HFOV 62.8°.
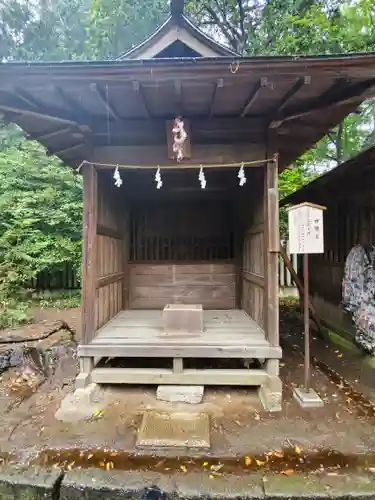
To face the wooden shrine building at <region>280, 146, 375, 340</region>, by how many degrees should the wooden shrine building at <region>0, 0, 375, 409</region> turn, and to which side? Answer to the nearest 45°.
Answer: approximately 135° to its left

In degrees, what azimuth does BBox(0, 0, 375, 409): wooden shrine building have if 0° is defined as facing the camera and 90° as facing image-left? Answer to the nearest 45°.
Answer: approximately 0°

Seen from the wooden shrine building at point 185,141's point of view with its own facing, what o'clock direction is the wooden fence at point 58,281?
The wooden fence is roughly at 5 o'clock from the wooden shrine building.

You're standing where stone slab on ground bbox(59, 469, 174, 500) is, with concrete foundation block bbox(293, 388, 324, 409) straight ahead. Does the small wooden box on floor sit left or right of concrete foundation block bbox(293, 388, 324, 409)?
left

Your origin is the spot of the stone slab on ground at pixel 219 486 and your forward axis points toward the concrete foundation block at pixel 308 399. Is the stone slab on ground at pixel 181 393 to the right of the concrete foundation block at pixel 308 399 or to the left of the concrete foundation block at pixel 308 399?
left
